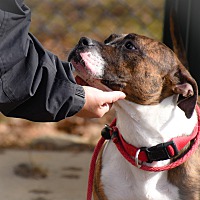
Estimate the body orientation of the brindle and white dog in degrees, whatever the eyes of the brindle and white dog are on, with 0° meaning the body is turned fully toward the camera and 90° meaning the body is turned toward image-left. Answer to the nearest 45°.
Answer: approximately 45°
